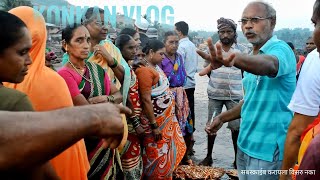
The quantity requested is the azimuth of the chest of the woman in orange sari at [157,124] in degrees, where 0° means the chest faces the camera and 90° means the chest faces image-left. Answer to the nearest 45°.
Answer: approximately 315°
